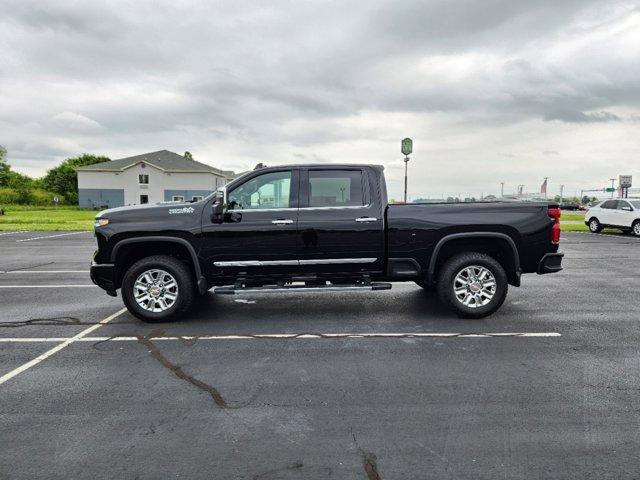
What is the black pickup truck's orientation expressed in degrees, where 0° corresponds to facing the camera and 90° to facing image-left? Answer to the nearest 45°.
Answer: approximately 90°
